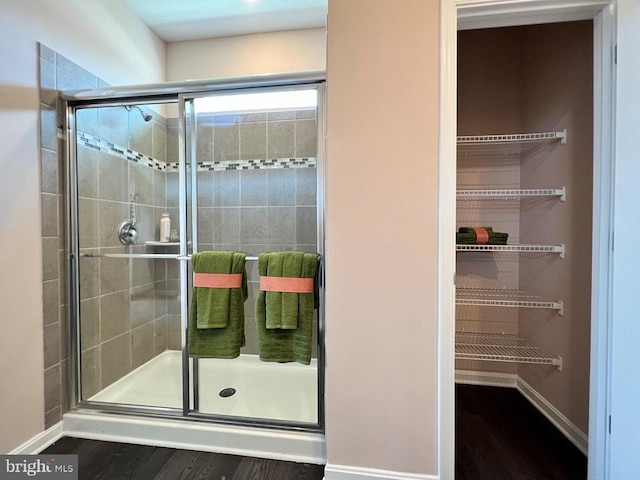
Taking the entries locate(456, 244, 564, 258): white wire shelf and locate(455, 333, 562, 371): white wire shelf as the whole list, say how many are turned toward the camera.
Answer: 2

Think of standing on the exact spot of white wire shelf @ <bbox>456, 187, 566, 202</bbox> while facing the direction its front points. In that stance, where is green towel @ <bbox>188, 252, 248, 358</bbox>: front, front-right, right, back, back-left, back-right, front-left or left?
front-right

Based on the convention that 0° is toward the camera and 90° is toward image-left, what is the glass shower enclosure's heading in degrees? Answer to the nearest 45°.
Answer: approximately 0°

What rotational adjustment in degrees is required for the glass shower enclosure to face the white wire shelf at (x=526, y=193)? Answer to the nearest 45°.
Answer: approximately 45° to its left
